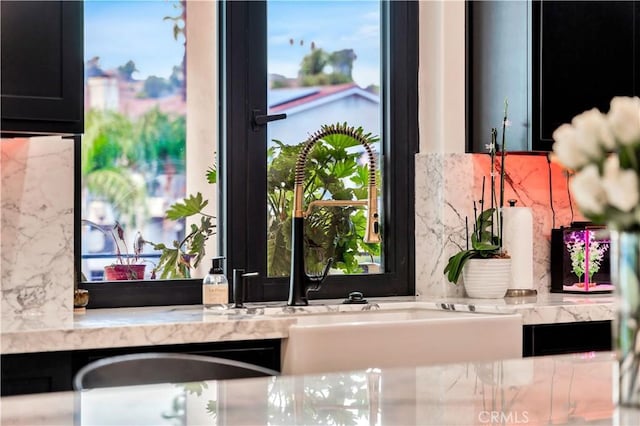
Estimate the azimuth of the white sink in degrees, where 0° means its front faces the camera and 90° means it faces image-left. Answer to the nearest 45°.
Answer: approximately 0°

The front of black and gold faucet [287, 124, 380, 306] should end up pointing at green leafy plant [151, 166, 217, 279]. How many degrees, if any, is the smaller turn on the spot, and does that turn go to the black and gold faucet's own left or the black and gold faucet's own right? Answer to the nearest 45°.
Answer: approximately 135° to the black and gold faucet's own left

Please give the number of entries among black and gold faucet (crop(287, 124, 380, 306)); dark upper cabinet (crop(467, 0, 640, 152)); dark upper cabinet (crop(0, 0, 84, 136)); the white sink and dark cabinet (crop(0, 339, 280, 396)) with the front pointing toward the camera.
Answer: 4

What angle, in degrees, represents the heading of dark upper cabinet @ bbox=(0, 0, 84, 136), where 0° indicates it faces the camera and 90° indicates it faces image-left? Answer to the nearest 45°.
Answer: approximately 0°

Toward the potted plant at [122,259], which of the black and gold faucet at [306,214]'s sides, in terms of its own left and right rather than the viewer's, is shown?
back

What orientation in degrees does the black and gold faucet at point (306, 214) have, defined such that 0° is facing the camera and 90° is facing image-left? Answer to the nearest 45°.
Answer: approximately 270°

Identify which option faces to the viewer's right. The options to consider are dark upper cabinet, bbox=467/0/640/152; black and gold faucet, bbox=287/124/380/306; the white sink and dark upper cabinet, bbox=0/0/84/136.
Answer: the black and gold faucet

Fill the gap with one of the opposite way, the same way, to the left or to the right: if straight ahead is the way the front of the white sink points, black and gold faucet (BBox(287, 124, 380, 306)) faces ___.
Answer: to the left

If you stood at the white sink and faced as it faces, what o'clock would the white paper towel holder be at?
The white paper towel holder is roughly at 7 o'clock from the white sink.
